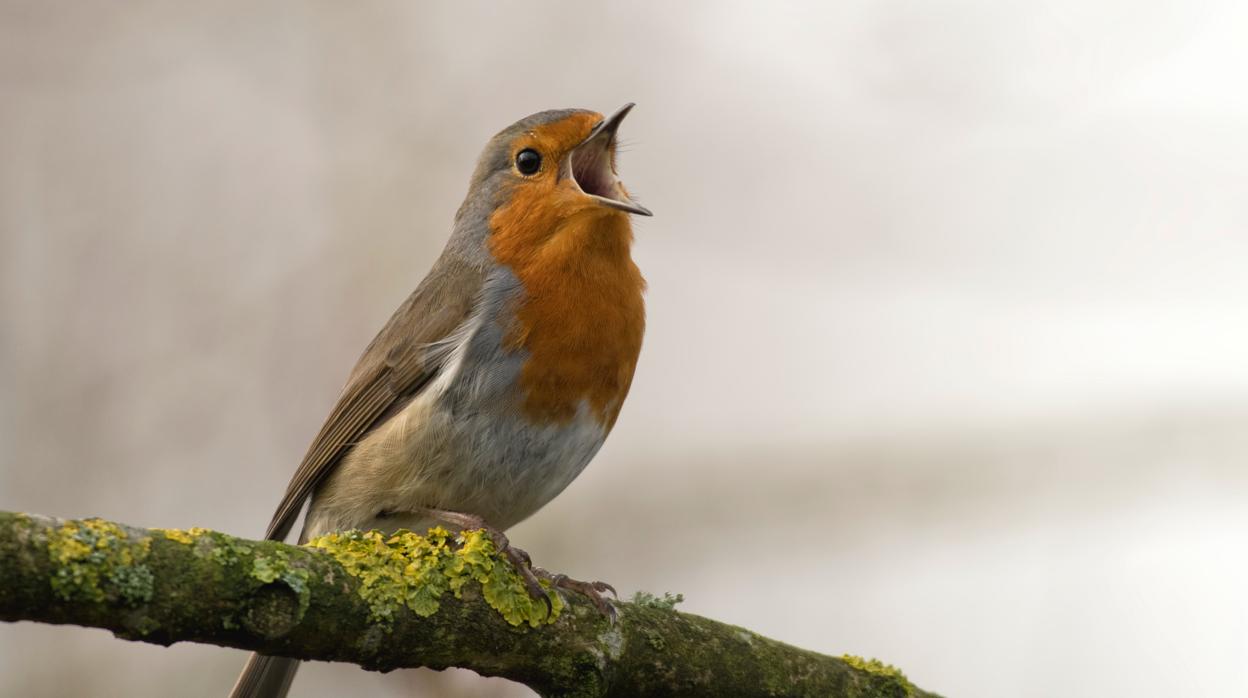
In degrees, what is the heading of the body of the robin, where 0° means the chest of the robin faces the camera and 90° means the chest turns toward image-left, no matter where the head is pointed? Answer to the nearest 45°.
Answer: approximately 270°
